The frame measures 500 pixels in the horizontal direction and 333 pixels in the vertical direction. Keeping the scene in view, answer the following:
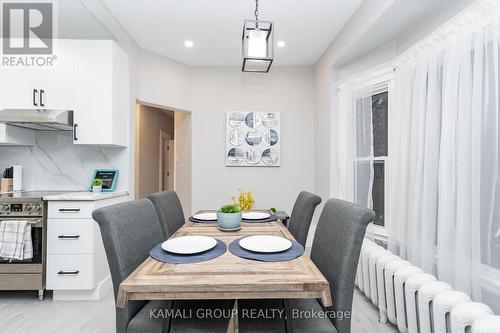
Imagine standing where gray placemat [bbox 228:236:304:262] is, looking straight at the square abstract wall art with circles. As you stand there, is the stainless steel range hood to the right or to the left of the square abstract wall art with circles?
left

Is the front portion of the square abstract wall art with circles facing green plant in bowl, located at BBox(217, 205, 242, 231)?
yes

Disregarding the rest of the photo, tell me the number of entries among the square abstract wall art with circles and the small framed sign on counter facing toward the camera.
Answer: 2

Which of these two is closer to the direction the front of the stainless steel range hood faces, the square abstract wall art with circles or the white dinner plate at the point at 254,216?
the white dinner plate
